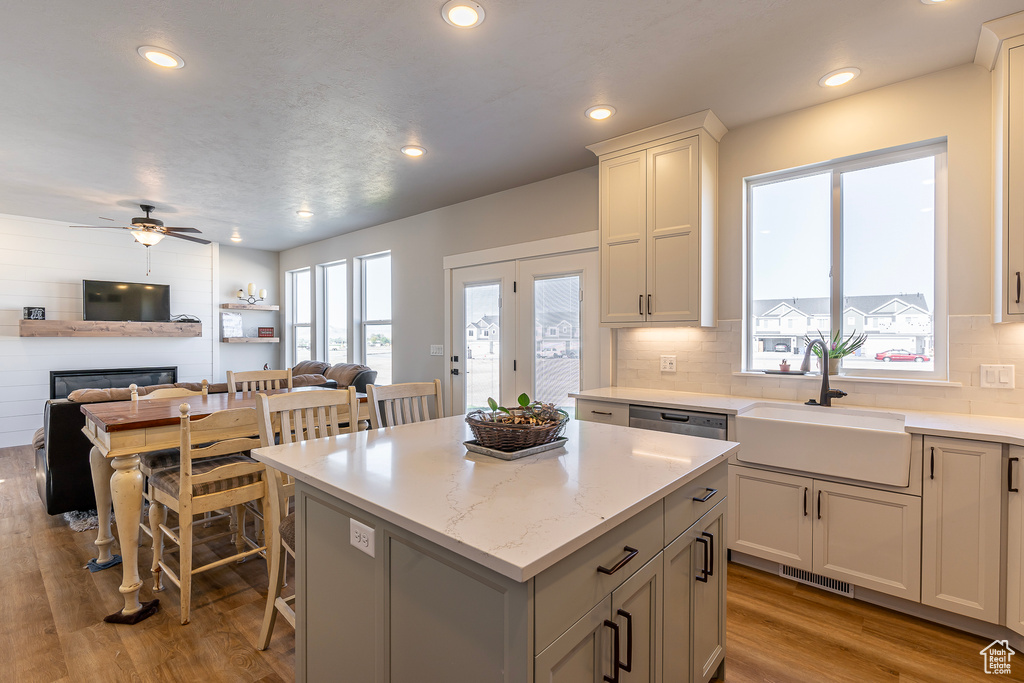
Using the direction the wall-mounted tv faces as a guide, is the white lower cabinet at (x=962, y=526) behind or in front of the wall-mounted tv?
in front

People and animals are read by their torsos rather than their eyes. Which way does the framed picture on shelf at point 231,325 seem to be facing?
toward the camera

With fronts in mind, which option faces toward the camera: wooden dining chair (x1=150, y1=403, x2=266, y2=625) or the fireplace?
the fireplace

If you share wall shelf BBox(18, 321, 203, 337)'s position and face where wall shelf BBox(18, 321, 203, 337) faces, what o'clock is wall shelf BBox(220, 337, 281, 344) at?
wall shelf BBox(220, 337, 281, 344) is roughly at 9 o'clock from wall shelf BBox(18, 321, 203, 337).

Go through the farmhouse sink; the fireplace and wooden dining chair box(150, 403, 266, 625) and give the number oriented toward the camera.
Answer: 2

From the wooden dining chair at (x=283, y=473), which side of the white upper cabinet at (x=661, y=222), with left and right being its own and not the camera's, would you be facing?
front

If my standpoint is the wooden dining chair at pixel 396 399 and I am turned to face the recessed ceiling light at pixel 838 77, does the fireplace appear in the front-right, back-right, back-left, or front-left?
back-left

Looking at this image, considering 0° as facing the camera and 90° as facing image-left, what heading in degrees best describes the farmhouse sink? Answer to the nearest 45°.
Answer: approximately 0°

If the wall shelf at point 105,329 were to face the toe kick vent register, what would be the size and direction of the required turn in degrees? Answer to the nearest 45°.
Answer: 0° — it already faces it

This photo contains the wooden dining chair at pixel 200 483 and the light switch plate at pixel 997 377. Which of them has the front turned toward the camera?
the light switch plate

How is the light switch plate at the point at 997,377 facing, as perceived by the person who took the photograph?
facing the viewer

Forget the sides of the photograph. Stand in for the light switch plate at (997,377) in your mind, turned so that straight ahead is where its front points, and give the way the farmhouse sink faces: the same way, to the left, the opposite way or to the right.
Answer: the same way

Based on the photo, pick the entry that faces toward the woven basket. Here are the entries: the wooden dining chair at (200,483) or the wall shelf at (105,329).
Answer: the wall shelf

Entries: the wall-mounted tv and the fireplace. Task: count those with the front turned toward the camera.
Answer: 2
